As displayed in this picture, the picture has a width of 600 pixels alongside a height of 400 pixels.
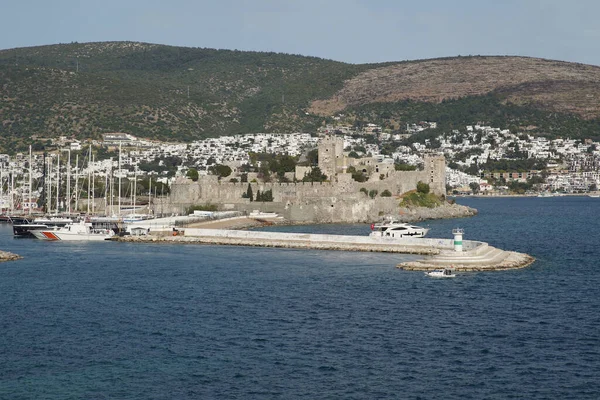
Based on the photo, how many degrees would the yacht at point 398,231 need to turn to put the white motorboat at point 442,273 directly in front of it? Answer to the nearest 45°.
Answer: approximately 90° to its right

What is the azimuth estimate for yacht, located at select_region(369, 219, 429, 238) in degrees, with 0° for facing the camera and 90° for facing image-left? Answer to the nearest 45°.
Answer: approximately 270°

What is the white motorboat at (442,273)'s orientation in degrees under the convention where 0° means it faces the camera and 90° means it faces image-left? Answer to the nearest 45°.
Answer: approximately 90°

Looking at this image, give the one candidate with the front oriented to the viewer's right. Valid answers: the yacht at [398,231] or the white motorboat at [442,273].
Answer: the yacht
